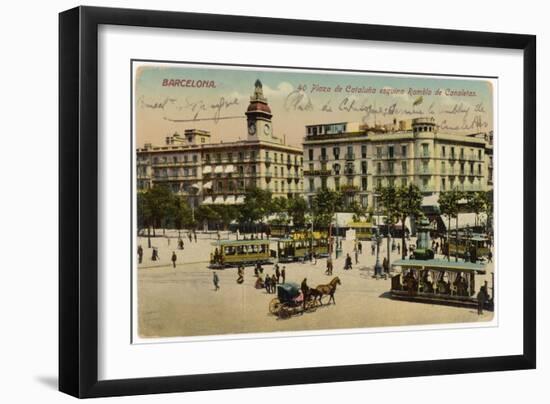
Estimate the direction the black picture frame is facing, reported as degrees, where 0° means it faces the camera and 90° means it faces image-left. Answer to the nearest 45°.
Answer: approximately 315°
